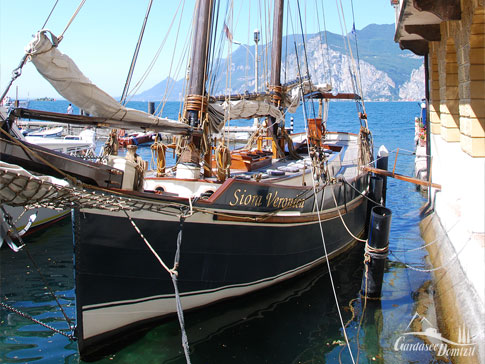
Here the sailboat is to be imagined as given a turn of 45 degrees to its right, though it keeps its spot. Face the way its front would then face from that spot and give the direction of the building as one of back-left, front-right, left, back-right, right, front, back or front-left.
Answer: back

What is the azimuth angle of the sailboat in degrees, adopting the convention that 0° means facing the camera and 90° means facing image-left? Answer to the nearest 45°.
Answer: approximately 45°

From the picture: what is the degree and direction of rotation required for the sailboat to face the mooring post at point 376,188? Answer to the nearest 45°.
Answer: approximately 180°
